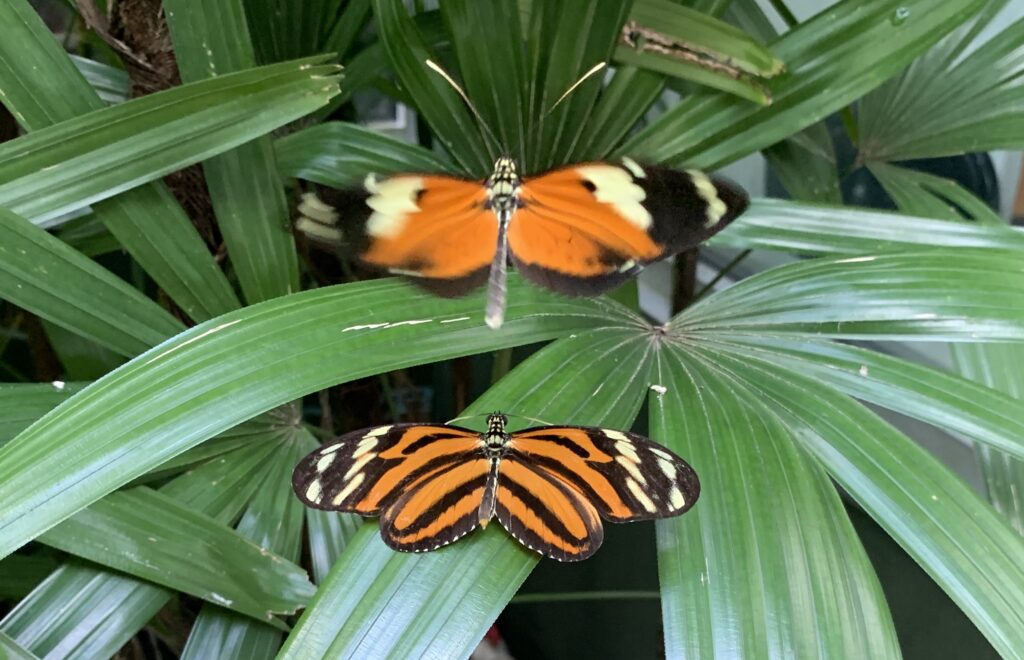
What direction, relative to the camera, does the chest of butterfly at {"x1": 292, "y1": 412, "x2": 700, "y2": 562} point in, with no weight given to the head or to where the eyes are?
away from the camera

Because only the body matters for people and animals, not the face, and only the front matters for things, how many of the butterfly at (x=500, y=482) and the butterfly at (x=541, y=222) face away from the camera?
2

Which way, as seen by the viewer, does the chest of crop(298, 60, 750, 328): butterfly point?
away from the camera
